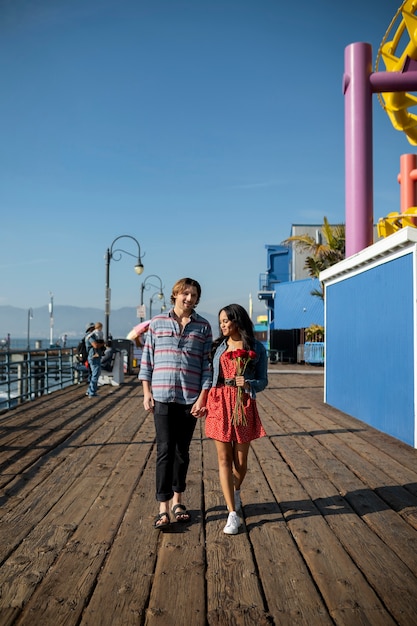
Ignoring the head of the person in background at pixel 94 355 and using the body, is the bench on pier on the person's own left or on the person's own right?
on the person's own left

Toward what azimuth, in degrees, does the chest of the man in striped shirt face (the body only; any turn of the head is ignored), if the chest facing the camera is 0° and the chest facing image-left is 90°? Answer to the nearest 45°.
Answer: approximately 0°

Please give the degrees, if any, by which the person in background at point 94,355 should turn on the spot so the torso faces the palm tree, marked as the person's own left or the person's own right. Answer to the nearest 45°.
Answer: approximately 45° to the person's own left

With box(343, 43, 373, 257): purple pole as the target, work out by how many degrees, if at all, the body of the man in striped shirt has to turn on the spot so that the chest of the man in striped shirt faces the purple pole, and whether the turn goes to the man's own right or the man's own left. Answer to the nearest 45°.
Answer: approximately 135° to the man's own left

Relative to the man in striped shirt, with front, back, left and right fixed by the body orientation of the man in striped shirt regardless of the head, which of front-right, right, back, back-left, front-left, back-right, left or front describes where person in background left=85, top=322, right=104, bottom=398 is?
back

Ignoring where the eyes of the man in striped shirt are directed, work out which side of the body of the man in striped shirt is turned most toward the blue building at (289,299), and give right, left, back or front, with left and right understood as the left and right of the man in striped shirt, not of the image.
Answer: back
